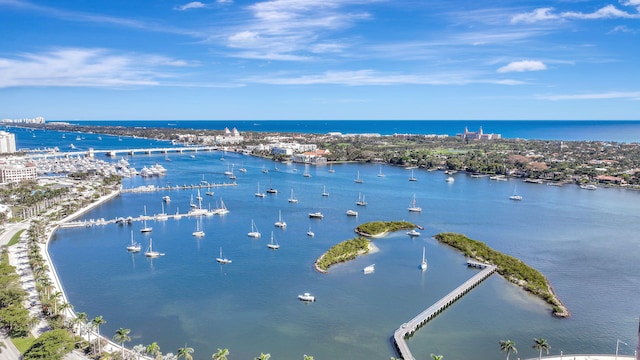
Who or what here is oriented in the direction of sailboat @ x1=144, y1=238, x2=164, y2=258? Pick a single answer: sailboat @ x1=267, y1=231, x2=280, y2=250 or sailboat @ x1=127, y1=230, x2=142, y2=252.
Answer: sailboat @ x1=267, y1=231, x2=280, y2=250

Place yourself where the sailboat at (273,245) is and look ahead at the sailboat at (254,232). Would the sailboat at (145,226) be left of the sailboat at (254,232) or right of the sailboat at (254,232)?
left

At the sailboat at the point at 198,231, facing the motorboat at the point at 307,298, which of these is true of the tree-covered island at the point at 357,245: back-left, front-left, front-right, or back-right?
front-left

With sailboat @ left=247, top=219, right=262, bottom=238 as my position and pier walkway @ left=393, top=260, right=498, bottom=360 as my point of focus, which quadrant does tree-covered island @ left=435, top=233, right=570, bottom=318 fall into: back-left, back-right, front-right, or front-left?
front-left

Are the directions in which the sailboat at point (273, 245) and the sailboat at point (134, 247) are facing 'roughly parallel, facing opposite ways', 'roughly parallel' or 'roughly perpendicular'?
roughly parallel

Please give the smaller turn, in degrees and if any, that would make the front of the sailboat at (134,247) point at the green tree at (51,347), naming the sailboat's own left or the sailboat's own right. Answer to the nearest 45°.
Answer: approximately 90° to the sailboat's own left
